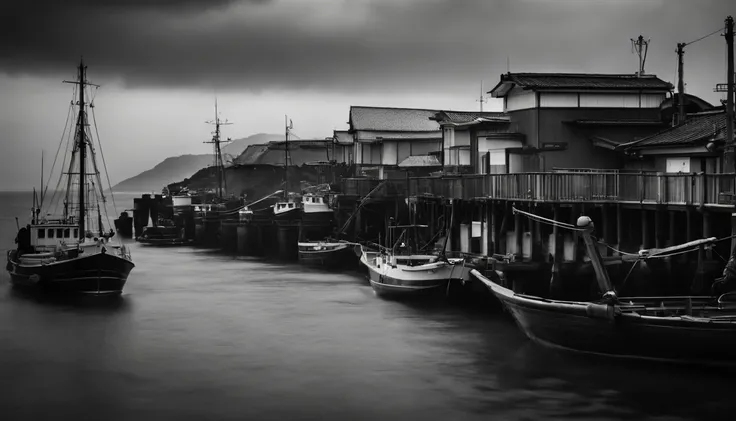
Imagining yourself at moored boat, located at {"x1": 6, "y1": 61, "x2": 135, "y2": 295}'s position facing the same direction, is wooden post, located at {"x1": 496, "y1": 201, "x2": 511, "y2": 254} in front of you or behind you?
in front

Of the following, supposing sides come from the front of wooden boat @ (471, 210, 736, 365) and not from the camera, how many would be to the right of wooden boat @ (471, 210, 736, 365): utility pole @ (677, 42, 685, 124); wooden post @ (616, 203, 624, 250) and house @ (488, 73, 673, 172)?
3

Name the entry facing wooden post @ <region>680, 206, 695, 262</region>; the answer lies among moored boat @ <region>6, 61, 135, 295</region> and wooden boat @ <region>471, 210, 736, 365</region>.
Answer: the moored boat

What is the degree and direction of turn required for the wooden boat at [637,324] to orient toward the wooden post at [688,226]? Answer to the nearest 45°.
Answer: approximately 135° to its right

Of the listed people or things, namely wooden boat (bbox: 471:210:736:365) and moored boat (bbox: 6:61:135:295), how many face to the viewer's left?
1

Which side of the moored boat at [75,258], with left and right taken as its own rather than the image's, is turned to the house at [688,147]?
front

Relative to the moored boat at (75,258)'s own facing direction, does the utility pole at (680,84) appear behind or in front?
in front

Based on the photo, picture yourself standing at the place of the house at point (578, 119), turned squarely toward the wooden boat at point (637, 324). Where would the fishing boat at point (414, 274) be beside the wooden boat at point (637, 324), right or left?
right

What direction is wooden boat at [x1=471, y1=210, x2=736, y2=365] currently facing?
to the viewer's left

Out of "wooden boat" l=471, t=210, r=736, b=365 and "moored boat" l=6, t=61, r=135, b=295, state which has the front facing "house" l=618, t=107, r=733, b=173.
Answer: the moored boat

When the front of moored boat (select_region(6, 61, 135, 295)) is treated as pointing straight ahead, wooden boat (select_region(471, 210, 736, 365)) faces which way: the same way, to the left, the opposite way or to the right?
the opposite way

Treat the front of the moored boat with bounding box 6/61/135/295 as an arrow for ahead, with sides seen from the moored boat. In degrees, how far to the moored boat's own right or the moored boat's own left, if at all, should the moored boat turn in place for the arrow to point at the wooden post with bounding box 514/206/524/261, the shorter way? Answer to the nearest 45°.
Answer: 0° — it already faces it
